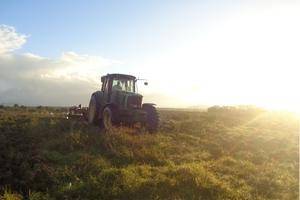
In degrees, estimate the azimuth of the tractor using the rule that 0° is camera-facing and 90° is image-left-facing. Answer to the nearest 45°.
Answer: approximately 315°
